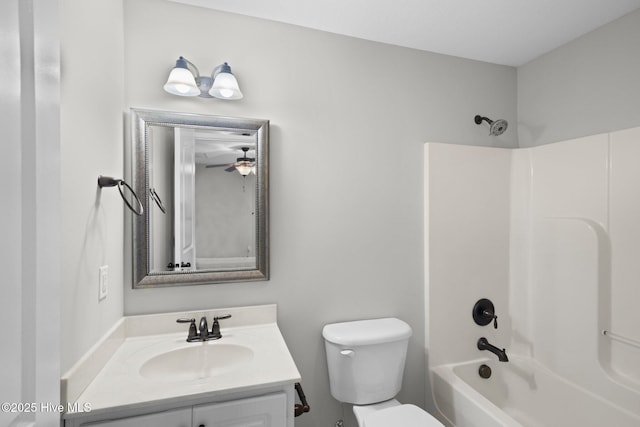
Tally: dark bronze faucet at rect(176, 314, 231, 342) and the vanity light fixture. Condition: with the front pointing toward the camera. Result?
2

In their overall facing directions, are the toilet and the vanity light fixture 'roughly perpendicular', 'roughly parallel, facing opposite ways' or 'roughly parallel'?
roughly parallel

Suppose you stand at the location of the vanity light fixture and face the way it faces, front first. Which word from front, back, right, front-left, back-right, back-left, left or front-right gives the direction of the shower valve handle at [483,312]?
left

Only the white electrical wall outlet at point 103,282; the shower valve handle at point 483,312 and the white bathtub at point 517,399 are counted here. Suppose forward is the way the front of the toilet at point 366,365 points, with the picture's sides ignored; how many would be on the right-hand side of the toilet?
1

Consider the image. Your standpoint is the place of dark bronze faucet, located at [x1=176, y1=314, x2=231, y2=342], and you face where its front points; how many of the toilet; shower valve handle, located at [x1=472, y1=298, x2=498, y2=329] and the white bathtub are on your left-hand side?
3

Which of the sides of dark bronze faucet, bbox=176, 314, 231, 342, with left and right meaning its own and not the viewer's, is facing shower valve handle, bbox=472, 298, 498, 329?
left

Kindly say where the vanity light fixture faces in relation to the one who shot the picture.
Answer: facing the viewer

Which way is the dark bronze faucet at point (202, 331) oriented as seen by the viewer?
toward the camera

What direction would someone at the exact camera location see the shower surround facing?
facing the viewer and to the left of the viewer

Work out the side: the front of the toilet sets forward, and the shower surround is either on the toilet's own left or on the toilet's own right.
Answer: on the toilet's own left

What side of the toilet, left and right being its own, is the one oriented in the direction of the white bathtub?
left

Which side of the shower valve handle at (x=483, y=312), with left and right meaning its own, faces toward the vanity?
right

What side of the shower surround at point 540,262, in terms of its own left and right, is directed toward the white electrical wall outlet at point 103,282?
front

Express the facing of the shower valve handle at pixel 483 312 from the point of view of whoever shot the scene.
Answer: facing the viewer and to the right of the viewer

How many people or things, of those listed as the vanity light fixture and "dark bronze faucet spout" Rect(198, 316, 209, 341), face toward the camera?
2

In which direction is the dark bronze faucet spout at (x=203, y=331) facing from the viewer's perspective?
toward the camera

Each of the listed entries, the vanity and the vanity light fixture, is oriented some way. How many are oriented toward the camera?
2
